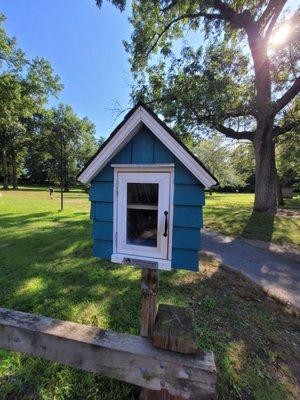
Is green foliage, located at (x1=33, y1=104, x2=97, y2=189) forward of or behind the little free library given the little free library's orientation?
behind

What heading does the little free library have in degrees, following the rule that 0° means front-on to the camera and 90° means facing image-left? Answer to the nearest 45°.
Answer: approximately 0°

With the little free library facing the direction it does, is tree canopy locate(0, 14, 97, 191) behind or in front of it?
behind
